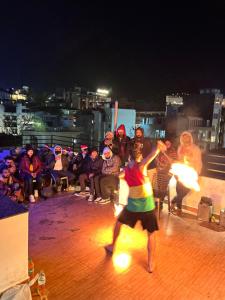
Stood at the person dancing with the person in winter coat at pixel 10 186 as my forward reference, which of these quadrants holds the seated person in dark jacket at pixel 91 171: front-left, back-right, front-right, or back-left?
front-right

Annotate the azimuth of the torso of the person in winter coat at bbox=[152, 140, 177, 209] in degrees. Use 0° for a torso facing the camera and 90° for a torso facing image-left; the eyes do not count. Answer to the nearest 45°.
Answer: approximately 45°

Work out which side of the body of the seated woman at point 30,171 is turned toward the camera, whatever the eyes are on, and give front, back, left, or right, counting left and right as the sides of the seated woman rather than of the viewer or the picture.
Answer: front

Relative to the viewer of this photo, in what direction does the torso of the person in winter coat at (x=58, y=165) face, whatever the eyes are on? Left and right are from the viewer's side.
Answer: facing the viewer

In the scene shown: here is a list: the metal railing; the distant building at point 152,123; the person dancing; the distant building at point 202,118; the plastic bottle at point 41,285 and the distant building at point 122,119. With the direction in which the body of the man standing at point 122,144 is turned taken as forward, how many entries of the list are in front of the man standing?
2

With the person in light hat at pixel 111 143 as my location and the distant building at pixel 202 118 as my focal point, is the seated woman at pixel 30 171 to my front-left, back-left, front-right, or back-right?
back-left

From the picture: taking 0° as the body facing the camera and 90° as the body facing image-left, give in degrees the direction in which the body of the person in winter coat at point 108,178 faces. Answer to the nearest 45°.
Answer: approximately 45°

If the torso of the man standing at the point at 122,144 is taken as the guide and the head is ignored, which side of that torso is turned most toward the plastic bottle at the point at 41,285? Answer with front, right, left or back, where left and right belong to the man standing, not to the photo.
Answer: front

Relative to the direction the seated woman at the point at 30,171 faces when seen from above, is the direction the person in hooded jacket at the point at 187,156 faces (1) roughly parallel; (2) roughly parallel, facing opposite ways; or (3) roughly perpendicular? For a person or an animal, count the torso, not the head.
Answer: roughly perpendicular

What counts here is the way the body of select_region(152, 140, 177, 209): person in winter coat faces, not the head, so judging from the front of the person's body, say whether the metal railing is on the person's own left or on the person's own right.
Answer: on the person's own right

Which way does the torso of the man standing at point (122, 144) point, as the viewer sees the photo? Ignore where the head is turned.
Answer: toward the camera

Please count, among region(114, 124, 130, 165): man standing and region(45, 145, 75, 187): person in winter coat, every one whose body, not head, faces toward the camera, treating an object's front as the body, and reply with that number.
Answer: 2
